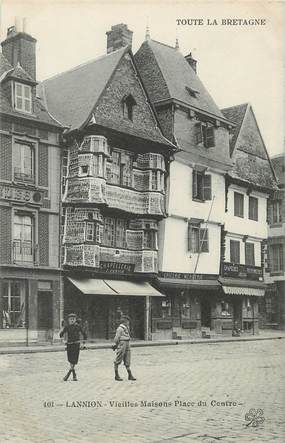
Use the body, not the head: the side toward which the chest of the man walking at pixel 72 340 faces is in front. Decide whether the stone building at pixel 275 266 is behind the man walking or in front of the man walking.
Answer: behind

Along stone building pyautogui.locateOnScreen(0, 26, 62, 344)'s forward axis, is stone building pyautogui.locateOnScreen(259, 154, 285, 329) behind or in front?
behind

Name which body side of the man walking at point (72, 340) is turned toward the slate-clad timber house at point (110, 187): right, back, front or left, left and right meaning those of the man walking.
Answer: back

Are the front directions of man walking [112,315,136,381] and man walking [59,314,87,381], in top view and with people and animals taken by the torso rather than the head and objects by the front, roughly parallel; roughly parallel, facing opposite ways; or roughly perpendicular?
roughly perpendicular

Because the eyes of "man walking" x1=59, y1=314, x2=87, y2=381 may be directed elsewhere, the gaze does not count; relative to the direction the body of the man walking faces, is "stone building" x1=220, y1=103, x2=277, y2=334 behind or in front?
behind

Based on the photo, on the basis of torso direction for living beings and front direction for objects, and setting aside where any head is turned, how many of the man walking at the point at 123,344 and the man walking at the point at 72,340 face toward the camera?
1

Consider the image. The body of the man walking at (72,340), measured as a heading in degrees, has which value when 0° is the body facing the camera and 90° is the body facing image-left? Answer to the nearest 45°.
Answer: approximately 0°

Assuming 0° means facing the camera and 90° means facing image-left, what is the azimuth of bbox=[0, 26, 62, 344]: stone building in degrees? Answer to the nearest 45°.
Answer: approximately 45°
